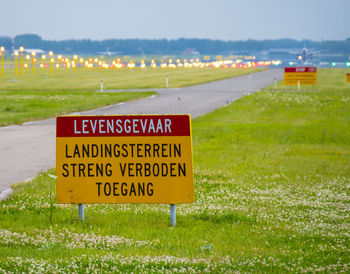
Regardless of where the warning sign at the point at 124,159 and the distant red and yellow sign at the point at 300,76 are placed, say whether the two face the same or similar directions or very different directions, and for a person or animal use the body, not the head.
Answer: same or similar directions

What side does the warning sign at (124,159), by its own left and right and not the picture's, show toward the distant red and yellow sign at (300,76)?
back

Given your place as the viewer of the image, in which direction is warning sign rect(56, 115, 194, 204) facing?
facing the viewer

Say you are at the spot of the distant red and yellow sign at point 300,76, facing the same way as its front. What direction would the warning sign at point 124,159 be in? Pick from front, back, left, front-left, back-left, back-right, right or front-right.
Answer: front

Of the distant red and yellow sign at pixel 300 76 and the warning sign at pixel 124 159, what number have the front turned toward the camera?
2
